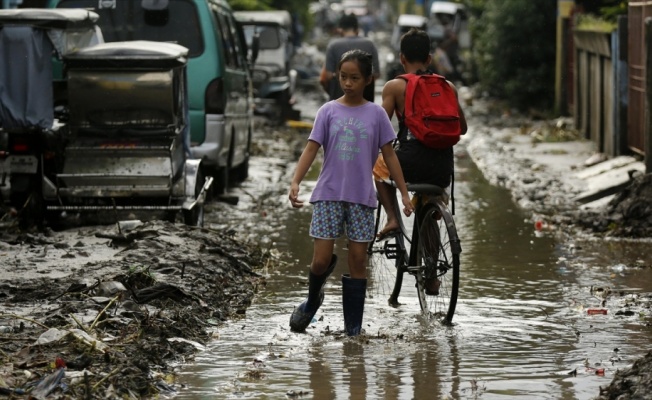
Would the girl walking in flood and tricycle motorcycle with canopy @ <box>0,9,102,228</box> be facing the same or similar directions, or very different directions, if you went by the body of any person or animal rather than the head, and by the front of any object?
very different directions

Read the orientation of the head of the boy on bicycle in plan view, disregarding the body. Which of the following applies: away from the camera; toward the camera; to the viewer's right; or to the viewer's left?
away from the camera

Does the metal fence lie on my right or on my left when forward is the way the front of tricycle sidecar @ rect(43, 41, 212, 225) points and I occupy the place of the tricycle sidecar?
on my right

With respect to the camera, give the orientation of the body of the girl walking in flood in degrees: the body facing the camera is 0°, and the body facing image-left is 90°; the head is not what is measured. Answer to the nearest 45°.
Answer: approximately 0°

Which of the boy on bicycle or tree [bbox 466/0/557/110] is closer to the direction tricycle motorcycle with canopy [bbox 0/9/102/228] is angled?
the tree

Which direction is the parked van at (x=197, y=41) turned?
away from the camera

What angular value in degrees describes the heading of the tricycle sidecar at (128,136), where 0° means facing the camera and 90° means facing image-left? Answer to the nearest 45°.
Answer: approximately 180°

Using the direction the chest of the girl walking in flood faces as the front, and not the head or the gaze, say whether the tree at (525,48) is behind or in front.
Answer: behind

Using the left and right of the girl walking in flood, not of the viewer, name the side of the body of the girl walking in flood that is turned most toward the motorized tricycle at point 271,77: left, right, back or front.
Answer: back
